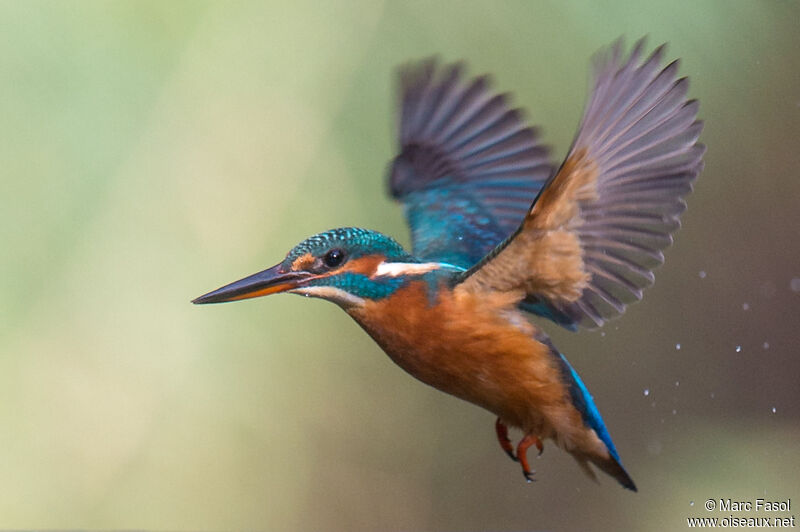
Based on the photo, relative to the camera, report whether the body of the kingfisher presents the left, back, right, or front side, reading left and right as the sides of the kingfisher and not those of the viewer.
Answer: left
